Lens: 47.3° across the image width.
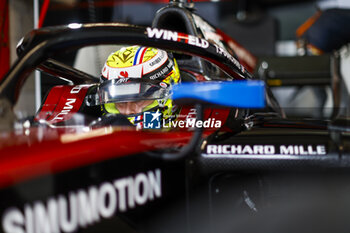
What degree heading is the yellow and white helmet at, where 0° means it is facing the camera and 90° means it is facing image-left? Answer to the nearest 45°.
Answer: approximately 45°

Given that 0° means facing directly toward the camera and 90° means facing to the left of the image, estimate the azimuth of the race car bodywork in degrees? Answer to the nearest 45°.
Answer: approximately 45°
